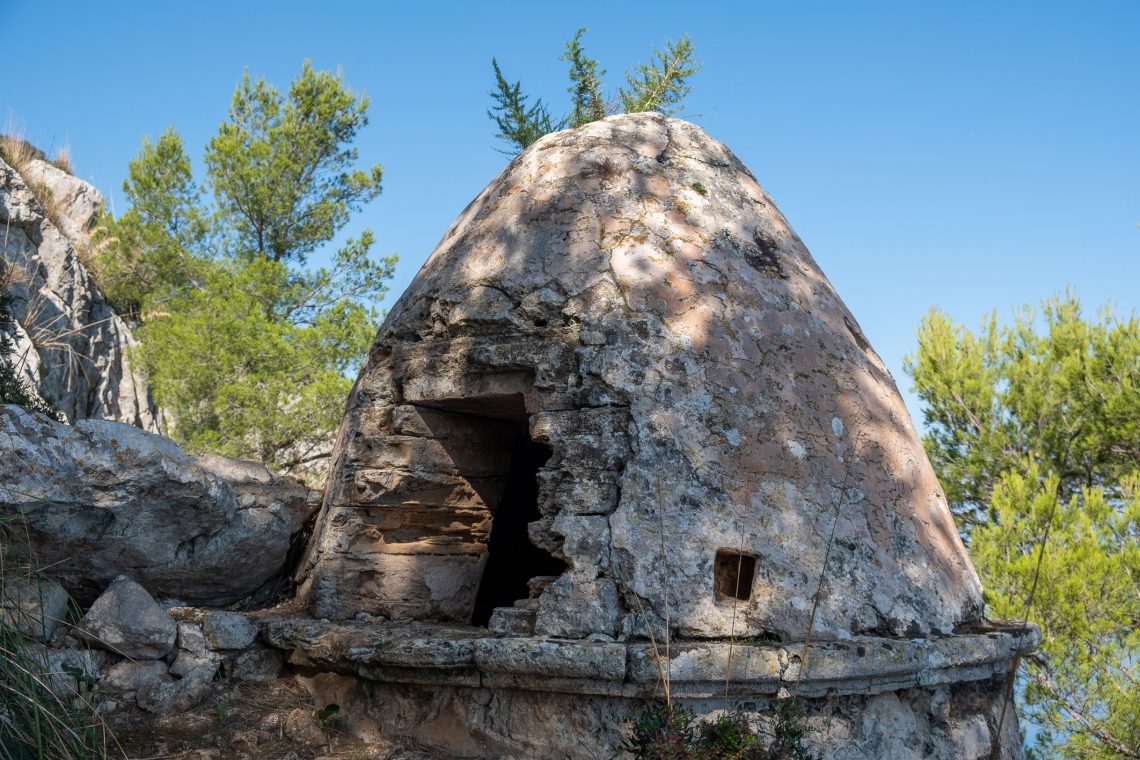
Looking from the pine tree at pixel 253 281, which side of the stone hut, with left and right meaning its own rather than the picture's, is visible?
right

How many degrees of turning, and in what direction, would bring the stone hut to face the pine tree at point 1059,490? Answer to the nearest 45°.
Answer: approximately 180°

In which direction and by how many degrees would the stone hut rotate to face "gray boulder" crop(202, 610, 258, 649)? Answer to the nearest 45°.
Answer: approximately 45° to its right

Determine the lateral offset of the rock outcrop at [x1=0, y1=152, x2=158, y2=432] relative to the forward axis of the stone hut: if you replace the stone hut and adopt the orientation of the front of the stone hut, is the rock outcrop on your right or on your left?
on your right

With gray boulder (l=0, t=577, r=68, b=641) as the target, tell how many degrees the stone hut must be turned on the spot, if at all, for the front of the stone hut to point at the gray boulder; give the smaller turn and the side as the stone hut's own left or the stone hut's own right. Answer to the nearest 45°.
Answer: approximately 45° to the stone hut's own right

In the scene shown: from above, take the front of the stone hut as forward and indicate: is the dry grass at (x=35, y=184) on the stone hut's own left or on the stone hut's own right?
on the stone hut's own right

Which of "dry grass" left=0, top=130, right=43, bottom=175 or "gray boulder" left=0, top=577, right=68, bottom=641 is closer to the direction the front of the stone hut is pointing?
the gray boulder

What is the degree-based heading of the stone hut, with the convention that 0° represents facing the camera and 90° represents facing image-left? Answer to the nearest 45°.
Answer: approximately 45°
